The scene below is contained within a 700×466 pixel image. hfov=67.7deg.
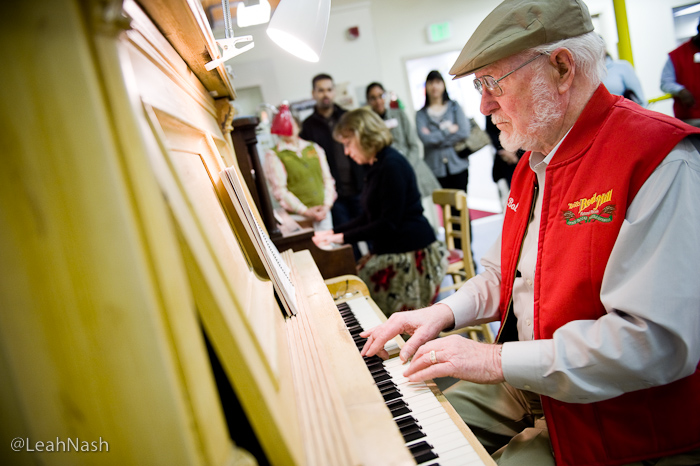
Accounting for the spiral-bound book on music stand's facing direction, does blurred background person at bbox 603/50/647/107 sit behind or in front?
in front

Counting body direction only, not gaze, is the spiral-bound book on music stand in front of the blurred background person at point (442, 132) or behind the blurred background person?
in front

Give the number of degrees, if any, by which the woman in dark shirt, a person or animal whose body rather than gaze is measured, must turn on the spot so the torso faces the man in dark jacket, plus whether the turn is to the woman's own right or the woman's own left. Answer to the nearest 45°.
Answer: approximately 90° to the woman's own right

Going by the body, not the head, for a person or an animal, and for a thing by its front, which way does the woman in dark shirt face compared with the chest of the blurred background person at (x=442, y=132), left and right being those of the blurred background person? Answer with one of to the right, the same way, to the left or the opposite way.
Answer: to the right

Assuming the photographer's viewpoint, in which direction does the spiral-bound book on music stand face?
facing to the right of the viewer

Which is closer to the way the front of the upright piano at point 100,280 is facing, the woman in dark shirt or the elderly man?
the elderly man

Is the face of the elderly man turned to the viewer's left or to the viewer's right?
to the viewer's left

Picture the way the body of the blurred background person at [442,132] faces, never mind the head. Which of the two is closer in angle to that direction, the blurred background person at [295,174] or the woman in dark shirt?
the woman in dark shirt

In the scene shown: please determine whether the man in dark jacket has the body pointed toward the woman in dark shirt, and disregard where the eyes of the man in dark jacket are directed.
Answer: yes

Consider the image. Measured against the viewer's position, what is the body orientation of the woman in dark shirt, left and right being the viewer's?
facing to the left of the viewer

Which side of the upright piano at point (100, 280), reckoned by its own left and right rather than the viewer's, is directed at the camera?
right
